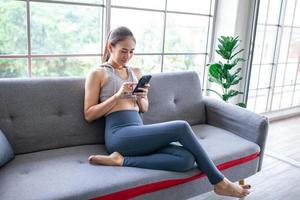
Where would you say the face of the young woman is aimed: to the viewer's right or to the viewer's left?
to the viewer's right

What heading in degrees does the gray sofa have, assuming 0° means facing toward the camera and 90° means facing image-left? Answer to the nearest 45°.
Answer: approximately 315°
